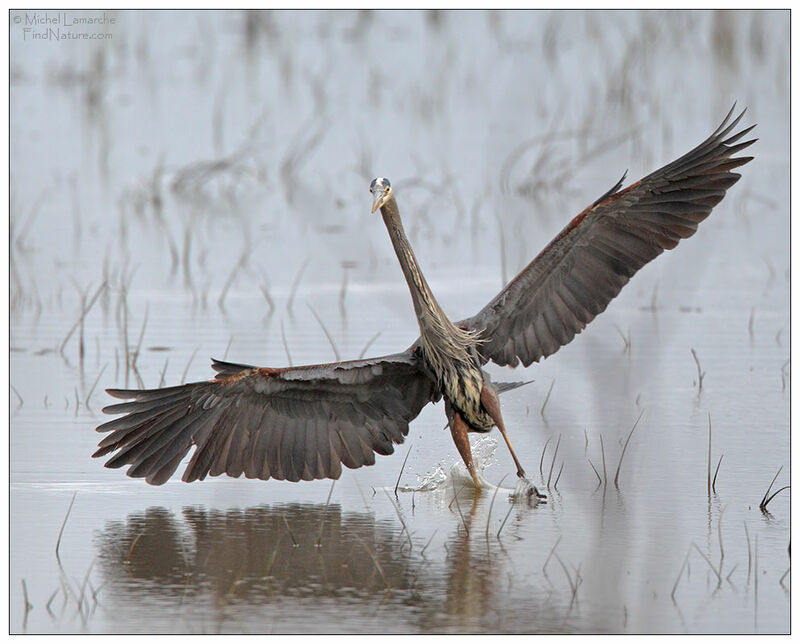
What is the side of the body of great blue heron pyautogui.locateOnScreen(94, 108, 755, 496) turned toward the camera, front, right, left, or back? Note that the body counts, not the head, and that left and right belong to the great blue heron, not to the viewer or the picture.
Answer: front
